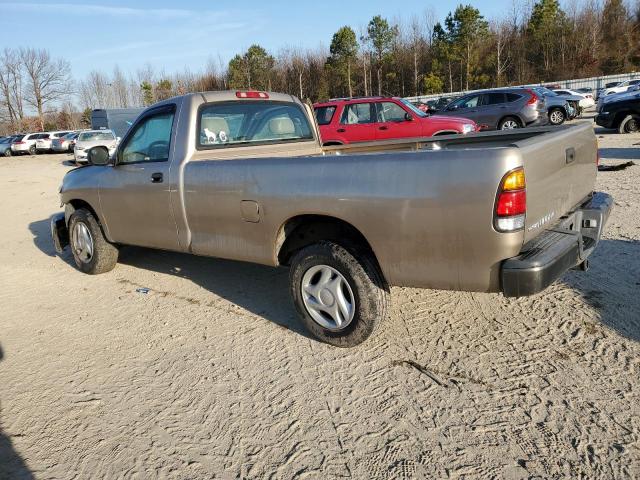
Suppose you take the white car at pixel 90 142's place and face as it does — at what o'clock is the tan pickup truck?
The tan pickup truck is roughly at 12 o'clock from the white car.

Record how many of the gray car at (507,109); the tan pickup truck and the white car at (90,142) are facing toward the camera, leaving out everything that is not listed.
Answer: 1

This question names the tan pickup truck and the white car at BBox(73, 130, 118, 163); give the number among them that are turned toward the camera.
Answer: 1

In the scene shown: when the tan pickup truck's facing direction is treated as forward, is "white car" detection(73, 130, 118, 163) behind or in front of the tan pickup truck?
in front

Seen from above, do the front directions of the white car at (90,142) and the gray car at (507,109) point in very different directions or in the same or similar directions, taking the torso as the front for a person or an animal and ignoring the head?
very different directions

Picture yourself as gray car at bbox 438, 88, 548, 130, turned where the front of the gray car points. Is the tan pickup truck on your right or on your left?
on your left

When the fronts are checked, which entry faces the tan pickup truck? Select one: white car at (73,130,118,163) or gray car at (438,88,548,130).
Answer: the white car

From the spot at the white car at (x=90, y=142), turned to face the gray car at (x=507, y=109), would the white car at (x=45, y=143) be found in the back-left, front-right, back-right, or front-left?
back-left

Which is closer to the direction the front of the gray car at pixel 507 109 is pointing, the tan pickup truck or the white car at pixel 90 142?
the white car

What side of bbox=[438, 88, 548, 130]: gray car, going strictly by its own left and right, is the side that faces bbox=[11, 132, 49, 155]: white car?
front

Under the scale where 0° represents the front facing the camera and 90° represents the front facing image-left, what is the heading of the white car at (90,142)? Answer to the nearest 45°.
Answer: approximately 0°

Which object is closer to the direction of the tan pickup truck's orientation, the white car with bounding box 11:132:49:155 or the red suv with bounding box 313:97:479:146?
the white car

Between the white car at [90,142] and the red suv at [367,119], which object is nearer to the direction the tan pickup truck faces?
the white car

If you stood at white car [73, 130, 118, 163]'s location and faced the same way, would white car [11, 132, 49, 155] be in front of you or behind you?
behind

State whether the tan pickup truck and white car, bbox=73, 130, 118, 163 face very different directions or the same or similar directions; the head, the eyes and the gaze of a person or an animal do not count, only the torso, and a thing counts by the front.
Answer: very different directions
